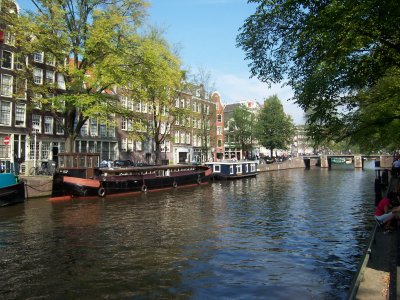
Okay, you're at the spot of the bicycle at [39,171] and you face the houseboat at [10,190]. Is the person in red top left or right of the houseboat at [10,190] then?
left

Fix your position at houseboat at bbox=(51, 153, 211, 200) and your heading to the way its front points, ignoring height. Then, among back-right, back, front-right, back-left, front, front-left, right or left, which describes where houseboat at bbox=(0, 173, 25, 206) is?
back

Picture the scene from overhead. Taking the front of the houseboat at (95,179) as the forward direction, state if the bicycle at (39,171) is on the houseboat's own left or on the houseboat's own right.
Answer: on the houseboat's own left

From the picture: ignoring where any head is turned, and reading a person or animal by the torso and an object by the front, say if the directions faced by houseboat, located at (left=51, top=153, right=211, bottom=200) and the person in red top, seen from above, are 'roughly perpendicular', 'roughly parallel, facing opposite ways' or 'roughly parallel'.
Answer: roughly perpendicular

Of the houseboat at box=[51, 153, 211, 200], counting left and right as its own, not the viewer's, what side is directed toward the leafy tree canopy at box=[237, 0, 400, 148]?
right

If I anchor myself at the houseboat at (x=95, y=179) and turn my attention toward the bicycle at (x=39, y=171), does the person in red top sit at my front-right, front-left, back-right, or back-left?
back-left
